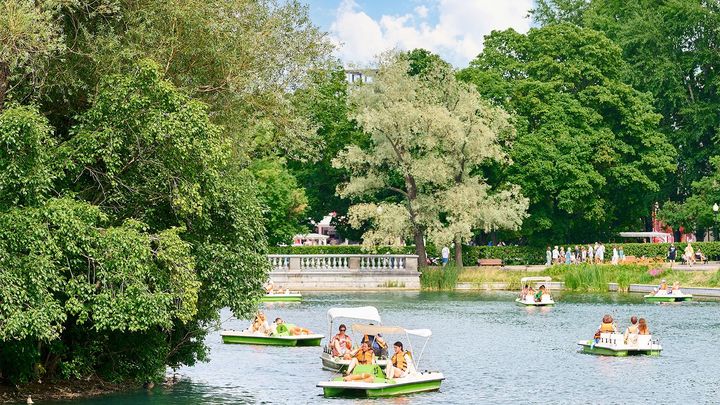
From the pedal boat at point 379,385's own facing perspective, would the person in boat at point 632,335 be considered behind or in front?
behind

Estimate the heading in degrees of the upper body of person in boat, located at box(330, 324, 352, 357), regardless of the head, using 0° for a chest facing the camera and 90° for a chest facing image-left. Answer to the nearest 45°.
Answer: approximately 0°

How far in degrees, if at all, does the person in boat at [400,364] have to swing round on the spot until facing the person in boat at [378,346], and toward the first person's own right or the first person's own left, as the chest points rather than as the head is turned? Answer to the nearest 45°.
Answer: approximately 135° to the first person's own right

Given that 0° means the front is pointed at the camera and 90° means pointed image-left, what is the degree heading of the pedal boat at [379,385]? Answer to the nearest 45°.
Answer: approximately 45°

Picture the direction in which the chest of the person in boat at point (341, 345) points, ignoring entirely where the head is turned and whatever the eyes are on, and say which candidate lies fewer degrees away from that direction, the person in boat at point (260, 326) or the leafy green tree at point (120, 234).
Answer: the leafy green tree

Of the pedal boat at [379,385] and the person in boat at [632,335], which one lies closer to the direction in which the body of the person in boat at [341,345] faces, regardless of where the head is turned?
the pedal boat

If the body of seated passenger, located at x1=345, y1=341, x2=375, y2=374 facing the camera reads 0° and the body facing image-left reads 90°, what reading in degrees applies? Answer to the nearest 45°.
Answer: approximately 45°
